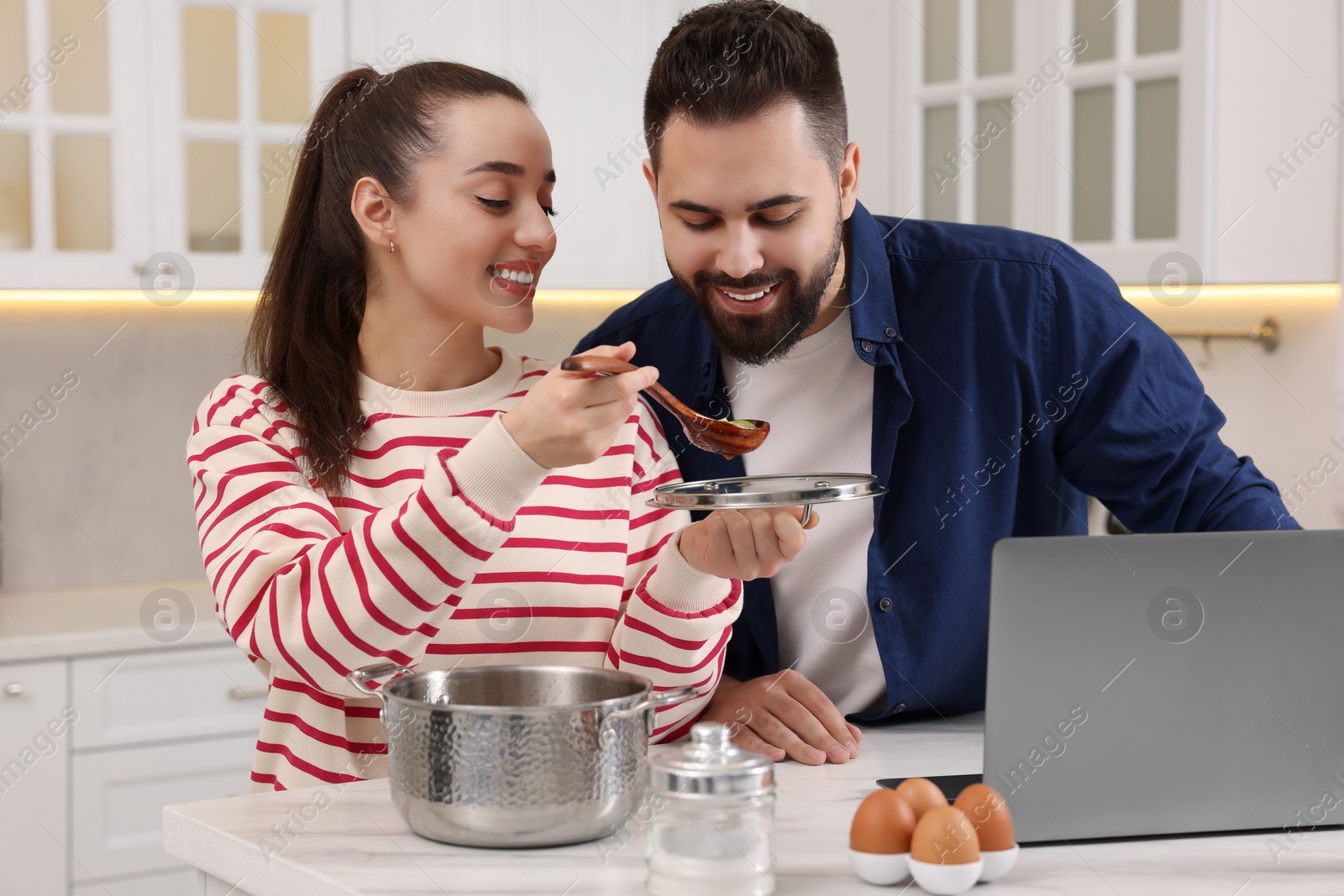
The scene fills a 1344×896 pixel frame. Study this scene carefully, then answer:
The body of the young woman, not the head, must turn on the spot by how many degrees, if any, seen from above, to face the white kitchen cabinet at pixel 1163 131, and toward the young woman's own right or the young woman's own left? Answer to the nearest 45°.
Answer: approximately 90° to the young woman's own left

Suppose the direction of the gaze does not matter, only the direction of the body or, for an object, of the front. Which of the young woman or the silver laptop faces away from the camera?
the silver laptop

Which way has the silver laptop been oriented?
away from the camera

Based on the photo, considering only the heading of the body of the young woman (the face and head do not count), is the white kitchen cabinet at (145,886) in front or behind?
behind

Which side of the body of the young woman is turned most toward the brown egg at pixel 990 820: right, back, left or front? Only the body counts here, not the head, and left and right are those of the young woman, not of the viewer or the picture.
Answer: front

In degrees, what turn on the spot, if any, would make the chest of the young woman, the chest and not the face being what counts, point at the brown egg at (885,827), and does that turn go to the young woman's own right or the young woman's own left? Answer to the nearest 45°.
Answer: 0° — they already face it

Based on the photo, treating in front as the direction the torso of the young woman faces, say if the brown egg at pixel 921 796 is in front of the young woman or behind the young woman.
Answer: in front

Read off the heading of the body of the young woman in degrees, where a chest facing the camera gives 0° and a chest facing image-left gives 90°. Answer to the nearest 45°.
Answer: approximately 315°

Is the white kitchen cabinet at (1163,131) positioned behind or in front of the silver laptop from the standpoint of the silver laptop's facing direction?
in front

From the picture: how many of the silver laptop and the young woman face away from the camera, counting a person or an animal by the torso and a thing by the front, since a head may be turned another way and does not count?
1

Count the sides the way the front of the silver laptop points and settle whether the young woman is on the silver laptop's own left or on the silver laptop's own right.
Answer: on the silver laptop's own left
